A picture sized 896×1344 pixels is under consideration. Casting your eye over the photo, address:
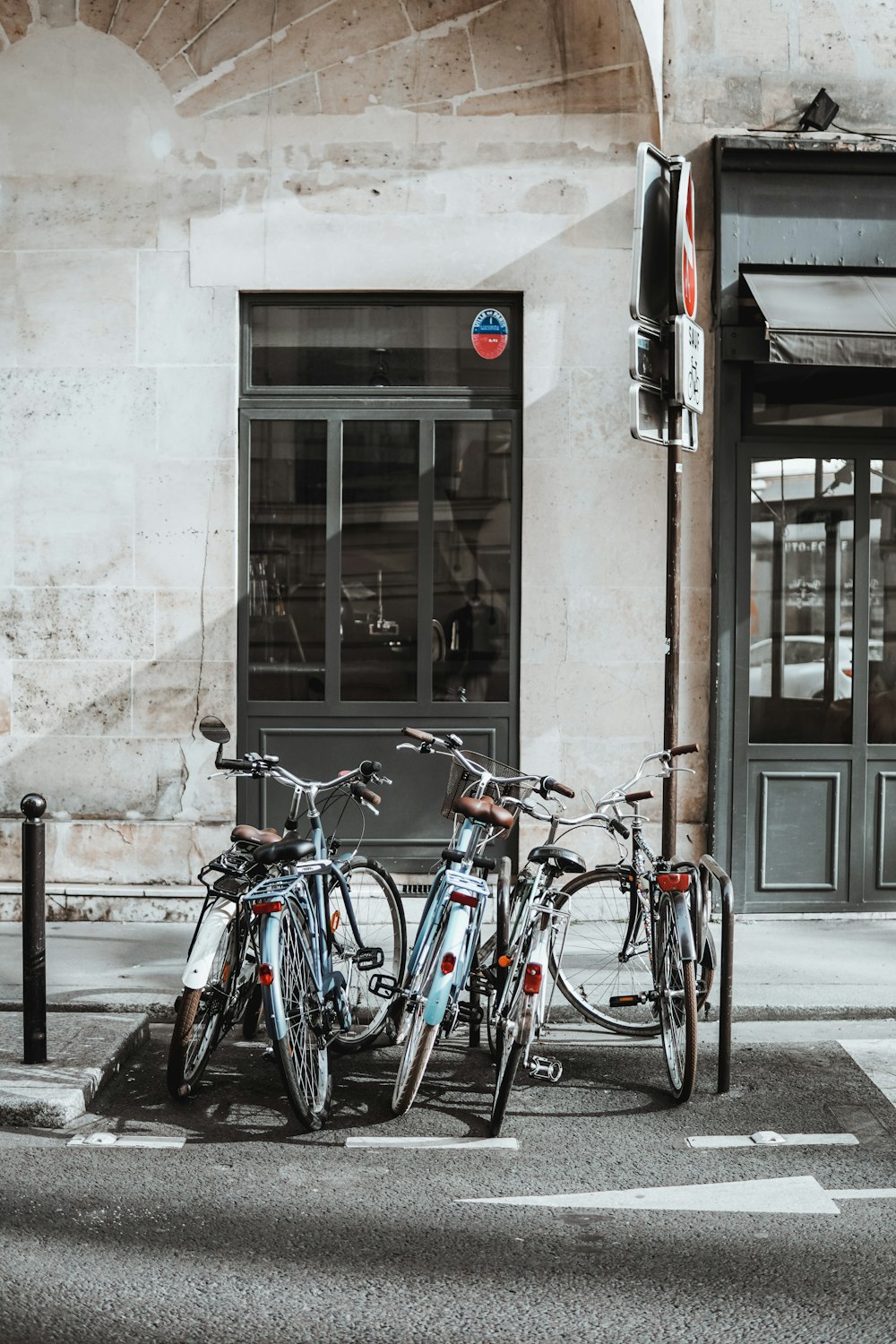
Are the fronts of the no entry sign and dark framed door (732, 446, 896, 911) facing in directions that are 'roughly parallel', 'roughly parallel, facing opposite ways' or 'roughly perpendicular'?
roughly perpendicular

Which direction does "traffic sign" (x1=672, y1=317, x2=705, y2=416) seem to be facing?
to the viewer's right

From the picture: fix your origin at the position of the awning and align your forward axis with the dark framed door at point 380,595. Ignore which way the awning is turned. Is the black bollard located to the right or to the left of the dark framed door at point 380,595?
left

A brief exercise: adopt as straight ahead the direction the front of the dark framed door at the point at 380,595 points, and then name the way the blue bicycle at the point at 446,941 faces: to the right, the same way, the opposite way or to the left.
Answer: the opposite way

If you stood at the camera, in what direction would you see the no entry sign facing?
facing to the right of the viewer

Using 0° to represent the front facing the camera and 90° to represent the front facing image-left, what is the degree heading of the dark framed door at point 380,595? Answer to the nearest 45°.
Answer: approximately 0°

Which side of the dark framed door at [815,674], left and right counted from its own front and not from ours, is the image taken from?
front

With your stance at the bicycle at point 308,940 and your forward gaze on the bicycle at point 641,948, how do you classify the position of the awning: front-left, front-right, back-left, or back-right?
front-left

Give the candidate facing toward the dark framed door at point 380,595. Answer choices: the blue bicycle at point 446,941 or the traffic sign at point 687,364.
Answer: the blue bicycle

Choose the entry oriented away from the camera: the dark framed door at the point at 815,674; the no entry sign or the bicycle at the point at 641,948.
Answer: the bicycle

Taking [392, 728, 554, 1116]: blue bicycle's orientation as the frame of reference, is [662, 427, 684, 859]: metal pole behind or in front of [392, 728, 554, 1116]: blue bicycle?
in front

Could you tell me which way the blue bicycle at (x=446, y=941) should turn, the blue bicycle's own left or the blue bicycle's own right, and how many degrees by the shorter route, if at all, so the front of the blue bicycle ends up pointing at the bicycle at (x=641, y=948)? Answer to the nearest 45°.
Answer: approximately 45° to the blue bicycle's own right

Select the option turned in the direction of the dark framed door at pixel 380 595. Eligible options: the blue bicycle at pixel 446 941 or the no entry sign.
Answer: the blue bicycle

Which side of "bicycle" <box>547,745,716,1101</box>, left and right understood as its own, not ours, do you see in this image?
back

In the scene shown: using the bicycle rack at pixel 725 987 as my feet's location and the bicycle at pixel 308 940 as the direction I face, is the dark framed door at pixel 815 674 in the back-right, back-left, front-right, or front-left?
back-right

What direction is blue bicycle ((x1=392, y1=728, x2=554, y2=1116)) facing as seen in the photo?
away from the camera

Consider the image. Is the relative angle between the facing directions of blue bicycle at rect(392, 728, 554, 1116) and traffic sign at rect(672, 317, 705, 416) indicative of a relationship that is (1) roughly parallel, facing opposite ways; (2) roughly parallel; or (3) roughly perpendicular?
roughly perpendicular
